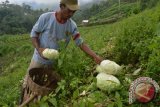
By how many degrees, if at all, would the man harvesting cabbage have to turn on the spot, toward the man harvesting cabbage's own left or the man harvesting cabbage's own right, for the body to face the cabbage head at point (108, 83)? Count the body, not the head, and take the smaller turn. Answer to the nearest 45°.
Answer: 0° — they already face it

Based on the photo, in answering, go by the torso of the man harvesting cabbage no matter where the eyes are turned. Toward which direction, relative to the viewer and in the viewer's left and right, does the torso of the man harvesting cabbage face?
facing the viewer and to the right of the viewer
